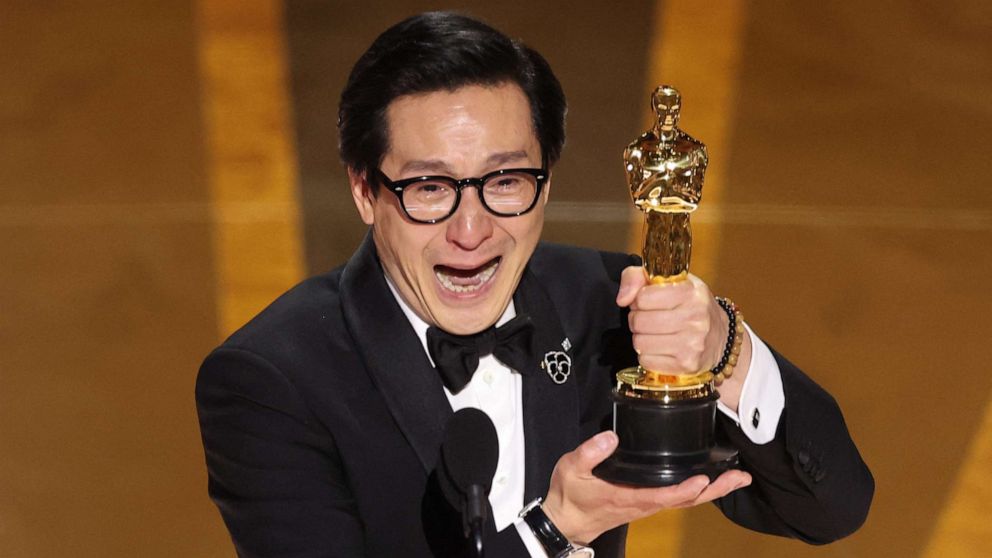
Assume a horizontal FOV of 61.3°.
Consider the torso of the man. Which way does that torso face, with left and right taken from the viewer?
facing the viewer and to the right of the viewer
